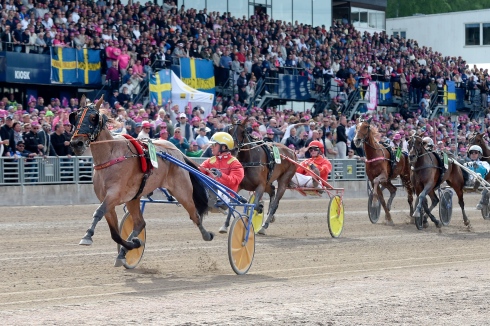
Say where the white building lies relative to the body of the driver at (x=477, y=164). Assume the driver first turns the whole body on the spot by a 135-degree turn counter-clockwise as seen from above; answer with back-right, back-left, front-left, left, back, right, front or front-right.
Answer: left

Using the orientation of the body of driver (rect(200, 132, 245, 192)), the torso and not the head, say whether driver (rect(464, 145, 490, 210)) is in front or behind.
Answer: behind

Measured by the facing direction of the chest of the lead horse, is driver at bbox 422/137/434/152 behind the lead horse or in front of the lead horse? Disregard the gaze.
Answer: behind

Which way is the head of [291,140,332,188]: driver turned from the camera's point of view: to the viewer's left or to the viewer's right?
to the viewer's left

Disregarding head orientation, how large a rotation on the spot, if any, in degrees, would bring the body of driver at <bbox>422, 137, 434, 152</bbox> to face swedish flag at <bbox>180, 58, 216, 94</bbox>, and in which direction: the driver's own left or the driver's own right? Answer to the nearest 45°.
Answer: approximately 90° to the driver's own right

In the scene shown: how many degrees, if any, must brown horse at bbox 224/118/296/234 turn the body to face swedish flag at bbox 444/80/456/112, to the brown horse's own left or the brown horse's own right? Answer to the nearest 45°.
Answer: approximately 135° to the brown horse's own right

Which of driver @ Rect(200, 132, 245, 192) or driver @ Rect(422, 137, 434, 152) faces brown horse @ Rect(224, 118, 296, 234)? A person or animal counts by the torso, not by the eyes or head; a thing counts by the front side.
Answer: driver @ Rect(422, 137, 434, 152)
